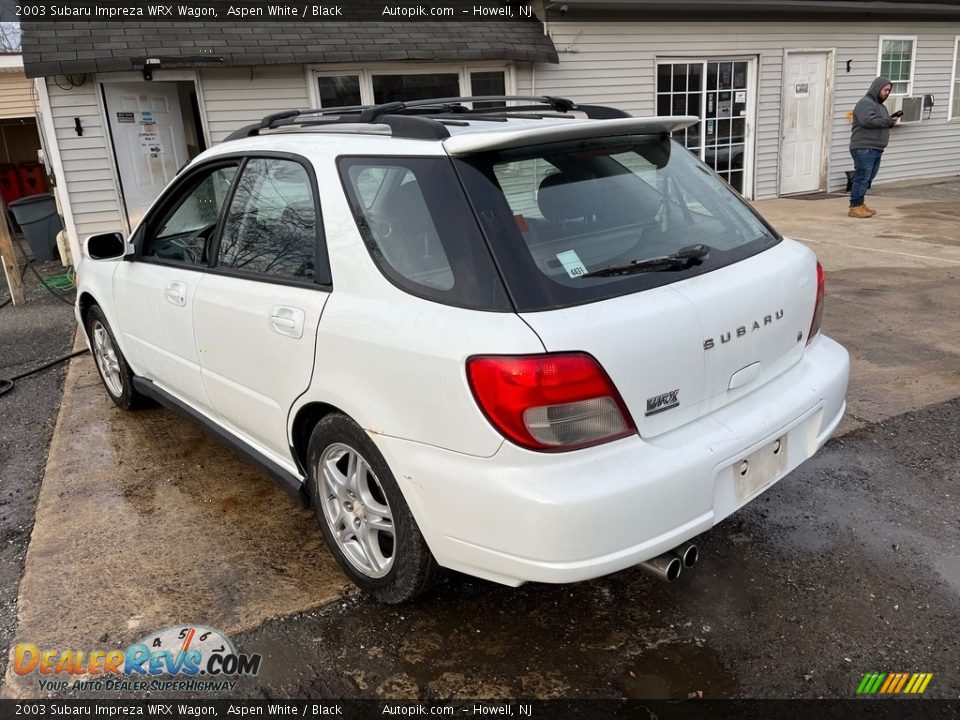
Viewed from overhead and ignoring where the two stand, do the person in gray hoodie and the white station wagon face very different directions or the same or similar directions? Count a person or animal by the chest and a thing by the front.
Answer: very different directions

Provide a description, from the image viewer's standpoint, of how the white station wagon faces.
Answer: facing away from the viewer and to the left of the viewer

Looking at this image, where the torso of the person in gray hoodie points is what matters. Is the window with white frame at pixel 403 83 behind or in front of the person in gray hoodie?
behind

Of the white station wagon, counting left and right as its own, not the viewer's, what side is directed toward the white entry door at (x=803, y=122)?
right

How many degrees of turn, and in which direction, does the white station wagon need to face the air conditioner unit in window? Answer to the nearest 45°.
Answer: approximately 90° to its right

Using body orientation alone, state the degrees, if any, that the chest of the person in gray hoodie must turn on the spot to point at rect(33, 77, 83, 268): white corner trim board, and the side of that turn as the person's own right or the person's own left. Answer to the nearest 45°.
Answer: approximately 135° to the person's own right

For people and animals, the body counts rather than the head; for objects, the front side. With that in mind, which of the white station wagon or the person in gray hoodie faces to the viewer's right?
the person in gray hoodie

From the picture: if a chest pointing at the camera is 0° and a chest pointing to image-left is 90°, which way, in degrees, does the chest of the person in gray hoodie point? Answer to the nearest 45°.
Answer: approximately 270°

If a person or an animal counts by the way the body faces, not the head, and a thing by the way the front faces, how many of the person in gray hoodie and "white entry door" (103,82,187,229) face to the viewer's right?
1
